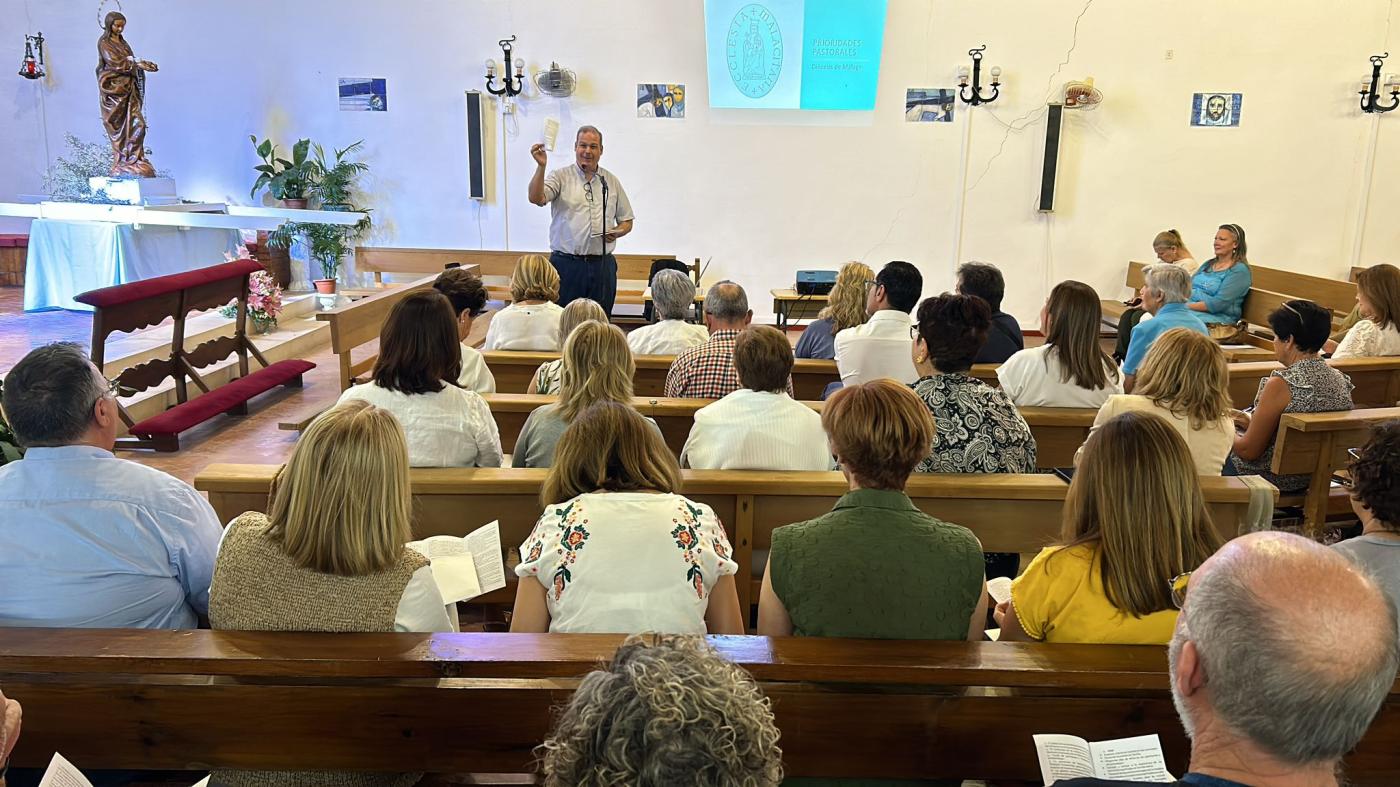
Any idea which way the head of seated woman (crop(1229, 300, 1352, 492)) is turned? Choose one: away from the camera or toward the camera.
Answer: away from the camera

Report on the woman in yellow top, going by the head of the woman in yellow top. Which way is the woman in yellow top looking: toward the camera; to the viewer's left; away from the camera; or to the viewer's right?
away from the camera

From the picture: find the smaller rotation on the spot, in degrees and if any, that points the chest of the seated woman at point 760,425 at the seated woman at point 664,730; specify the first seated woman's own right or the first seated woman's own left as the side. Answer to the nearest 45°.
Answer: approximately 180°

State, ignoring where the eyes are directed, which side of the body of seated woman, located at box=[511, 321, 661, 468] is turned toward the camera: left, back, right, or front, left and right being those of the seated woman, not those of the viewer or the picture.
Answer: back

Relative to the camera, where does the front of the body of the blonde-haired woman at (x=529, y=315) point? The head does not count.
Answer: away from the camera

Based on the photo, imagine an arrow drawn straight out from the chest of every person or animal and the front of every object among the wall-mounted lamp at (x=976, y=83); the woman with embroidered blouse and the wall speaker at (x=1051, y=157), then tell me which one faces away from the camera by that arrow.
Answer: the woman with embroidered blouse

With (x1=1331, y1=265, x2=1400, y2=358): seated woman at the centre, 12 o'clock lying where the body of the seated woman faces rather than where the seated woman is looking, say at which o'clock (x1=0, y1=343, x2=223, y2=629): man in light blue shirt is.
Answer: The man in light blue shirt is roughly at 8 o'clock from the seated woman.

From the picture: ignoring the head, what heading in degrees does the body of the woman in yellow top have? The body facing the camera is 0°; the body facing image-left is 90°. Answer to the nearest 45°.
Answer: approximately 135°

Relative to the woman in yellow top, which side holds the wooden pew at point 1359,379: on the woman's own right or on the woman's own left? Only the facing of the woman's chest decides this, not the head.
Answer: on the woman's own right

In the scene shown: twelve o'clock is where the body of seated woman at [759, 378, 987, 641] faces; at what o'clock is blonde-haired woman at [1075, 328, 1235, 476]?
The blonde-haired woman is roughly at 1 o'clock from the seated woman.

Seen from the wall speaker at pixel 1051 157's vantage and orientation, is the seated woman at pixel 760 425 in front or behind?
in front

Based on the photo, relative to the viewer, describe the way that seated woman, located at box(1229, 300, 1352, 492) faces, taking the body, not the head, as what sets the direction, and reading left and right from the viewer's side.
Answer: facing away from the viewer and to the left of the viewer

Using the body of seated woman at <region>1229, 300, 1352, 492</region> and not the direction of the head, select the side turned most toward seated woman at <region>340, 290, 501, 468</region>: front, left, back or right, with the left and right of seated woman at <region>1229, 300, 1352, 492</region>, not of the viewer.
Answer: left

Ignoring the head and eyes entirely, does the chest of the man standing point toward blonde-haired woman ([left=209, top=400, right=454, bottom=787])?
yes
